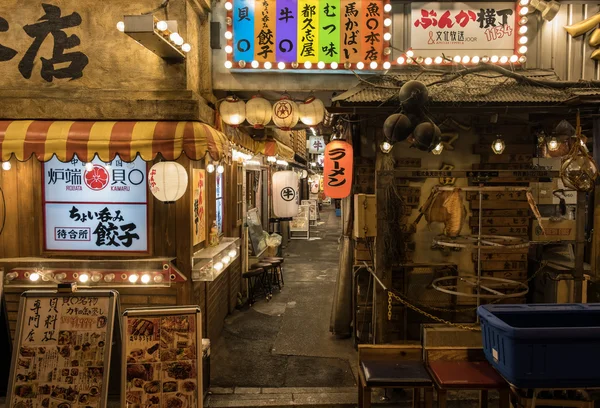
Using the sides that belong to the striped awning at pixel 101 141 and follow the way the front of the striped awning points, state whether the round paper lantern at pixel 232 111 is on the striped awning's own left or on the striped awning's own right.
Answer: on the striped awning's own left

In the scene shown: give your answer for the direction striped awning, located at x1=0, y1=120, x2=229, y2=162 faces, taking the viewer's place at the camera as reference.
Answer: facing the viewer

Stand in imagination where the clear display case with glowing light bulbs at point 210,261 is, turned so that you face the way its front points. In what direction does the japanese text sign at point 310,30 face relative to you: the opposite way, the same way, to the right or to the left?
to the right

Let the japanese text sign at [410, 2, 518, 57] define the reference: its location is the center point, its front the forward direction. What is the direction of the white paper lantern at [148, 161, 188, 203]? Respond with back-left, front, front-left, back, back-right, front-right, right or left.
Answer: front-right

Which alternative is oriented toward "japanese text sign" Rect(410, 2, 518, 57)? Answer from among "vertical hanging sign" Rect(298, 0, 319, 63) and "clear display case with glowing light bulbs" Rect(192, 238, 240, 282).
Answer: the clear display case with glowing light bulbs

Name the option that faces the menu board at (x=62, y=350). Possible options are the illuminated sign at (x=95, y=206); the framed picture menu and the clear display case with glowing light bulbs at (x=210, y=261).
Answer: the illuminated sign

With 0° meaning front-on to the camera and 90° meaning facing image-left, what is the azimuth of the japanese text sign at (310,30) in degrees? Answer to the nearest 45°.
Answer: approximately 0°

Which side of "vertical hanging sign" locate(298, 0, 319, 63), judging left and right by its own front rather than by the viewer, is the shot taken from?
front

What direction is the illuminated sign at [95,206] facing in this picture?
toward the camera

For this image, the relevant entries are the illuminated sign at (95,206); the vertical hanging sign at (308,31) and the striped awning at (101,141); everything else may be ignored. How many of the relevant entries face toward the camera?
3

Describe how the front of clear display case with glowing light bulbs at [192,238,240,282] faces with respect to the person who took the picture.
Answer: facing to the right of the viewer

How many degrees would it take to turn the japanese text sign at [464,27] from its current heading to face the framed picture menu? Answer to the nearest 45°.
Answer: approximately 45° to its right

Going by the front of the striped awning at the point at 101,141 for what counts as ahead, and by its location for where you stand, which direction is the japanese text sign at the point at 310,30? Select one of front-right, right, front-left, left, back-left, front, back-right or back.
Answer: left
